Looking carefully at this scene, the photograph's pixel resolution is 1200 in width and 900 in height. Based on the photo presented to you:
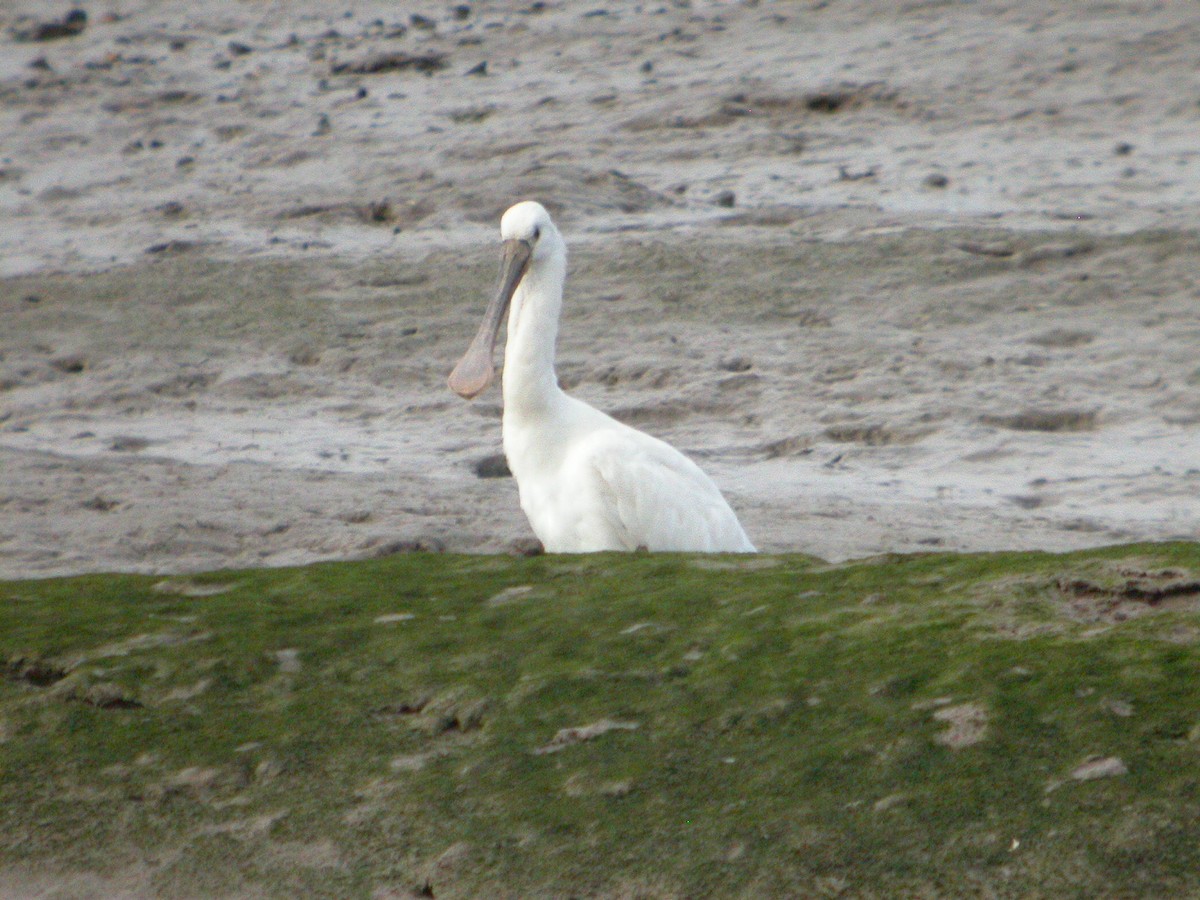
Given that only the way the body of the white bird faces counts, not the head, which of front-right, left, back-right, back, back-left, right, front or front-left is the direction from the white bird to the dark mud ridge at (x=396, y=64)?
back-right

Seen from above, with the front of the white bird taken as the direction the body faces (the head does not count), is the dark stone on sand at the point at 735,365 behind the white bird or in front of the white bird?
behind

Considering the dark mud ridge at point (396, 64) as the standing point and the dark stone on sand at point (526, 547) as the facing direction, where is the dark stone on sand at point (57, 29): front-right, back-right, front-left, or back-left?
back-right

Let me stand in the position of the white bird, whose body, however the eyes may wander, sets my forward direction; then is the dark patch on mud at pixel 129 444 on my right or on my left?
on my right

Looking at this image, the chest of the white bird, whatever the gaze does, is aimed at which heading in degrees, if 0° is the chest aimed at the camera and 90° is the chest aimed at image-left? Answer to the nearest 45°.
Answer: approximately 45°

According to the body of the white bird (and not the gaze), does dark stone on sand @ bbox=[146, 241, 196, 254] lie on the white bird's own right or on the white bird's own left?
on the white bird's own right

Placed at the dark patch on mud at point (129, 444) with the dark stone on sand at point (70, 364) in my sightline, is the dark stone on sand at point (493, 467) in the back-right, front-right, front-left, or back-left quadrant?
back-right

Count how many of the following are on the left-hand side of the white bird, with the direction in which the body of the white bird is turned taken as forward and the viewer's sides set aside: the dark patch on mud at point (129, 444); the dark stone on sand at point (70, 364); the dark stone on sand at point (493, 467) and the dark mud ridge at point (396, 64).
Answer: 0

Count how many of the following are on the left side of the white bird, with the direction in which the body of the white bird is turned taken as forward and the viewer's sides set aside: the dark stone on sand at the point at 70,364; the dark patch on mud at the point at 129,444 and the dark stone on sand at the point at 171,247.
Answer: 0

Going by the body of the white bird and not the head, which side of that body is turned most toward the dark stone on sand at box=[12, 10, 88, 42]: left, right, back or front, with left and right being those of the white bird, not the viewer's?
right

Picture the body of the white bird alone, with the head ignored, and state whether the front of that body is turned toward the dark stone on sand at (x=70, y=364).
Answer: no

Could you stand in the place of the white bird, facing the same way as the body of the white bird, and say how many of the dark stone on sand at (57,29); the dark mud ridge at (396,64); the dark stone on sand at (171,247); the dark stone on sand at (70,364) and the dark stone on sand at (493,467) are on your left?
0

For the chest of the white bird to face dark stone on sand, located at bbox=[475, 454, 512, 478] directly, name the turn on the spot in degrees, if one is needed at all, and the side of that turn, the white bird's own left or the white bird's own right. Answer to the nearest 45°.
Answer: approximately 135° to the white bird's own right

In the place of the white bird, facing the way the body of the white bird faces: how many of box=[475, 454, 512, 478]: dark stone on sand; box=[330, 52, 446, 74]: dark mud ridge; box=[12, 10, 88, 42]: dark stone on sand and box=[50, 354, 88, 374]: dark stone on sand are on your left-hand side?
0
